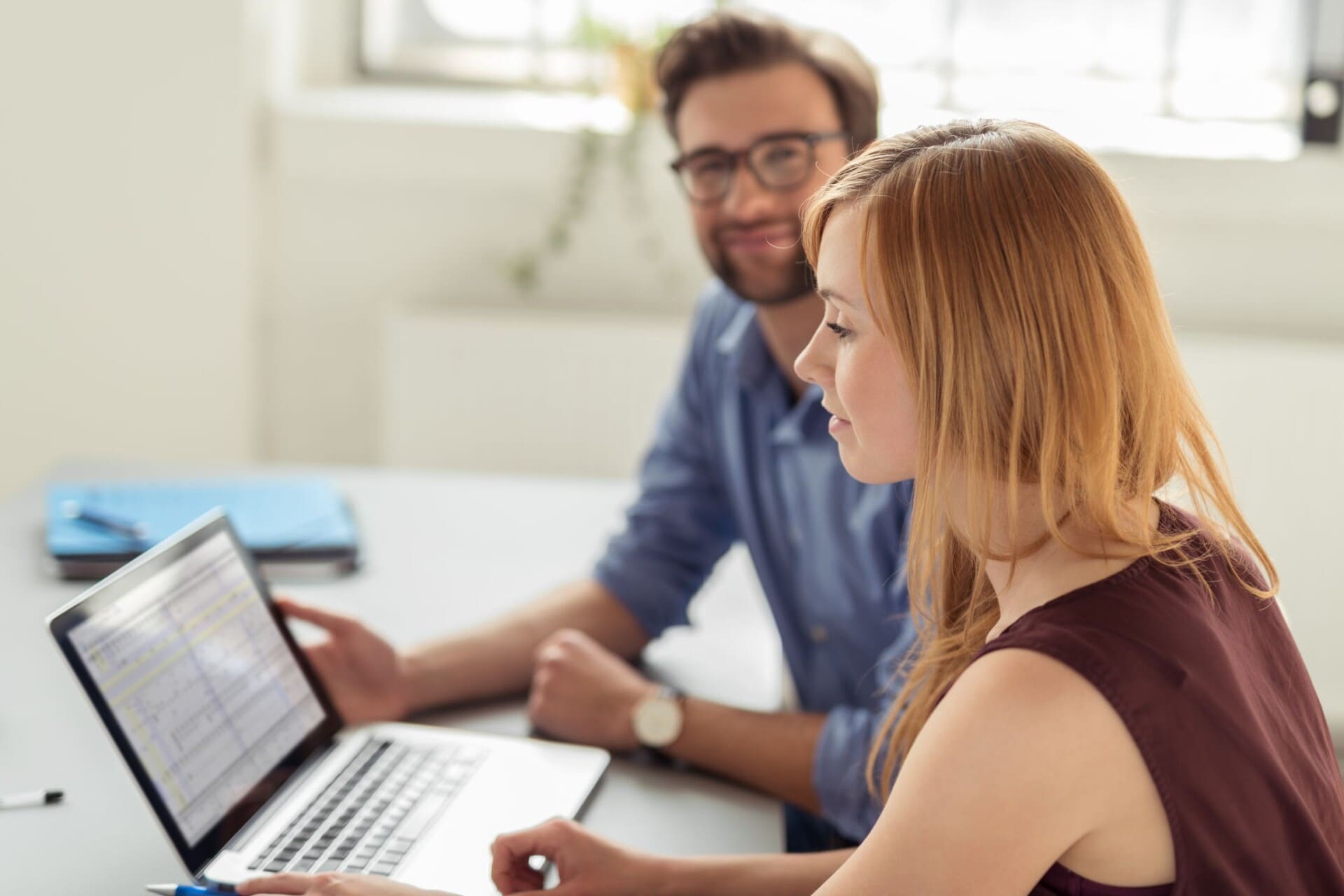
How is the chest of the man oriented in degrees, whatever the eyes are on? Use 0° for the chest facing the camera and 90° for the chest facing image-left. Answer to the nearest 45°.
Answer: approximately 45°

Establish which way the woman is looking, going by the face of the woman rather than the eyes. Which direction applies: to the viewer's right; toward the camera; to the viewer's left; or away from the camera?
to the viewer's left

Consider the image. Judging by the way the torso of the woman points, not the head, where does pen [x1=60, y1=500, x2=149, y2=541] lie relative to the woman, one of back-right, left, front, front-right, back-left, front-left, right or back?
front-right

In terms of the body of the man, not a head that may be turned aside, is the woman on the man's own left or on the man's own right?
on the man's own left

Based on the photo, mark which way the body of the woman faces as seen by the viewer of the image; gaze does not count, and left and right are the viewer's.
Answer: facing to the left of the viewer
